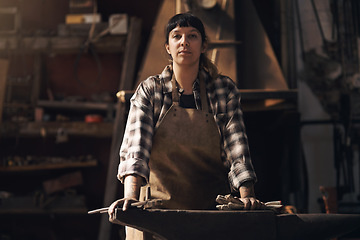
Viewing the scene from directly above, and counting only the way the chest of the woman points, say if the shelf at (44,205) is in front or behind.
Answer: behind

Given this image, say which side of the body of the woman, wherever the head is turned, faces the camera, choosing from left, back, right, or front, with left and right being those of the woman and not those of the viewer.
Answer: front

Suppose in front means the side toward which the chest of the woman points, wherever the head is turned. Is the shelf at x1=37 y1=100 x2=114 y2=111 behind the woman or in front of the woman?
behind

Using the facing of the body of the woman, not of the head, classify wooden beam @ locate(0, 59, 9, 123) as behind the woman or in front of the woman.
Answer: behind

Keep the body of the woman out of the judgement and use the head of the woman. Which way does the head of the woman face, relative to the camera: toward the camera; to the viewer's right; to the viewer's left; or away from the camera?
toward the camera

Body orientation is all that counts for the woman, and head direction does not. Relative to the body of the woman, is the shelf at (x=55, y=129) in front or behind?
behind
